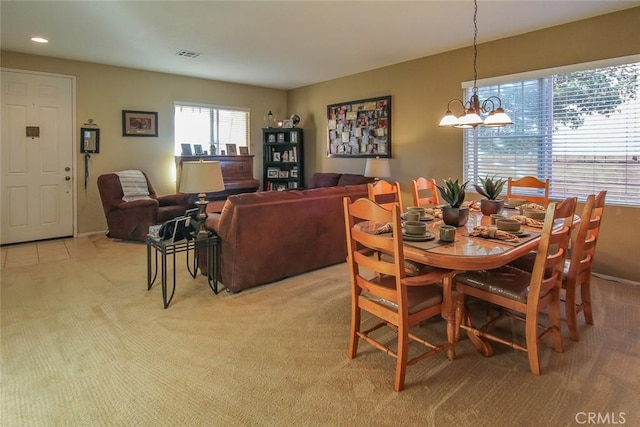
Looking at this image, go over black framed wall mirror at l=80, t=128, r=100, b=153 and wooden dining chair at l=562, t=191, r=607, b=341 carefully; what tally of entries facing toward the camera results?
1

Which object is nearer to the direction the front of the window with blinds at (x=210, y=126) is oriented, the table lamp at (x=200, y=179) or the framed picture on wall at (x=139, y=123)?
the table lamp

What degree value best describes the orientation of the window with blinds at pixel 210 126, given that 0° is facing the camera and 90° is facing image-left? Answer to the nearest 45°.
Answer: approximately 315°

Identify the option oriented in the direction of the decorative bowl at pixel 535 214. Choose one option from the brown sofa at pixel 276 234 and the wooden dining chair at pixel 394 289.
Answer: the wooden dining chair

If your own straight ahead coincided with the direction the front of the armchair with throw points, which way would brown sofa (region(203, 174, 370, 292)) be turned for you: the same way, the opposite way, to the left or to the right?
the opposite way

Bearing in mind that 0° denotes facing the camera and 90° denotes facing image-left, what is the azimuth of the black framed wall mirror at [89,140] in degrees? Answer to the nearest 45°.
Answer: approximately 0°
